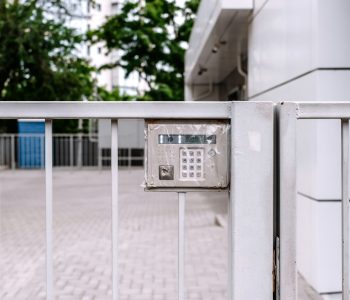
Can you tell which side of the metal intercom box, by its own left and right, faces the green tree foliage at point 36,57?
back

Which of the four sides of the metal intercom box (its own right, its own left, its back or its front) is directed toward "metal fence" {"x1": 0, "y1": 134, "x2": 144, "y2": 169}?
back

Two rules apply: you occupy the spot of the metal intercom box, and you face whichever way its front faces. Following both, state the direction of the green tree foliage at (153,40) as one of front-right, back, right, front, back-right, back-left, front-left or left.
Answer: back

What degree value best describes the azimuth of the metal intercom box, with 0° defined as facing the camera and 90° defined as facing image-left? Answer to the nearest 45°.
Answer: approximately 0°
